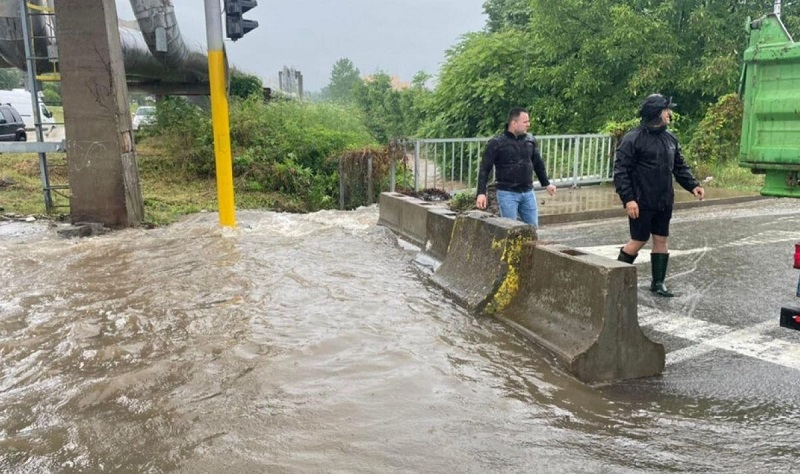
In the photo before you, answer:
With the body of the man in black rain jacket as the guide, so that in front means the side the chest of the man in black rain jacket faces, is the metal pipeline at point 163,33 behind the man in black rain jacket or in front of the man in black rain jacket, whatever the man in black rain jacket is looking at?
behind

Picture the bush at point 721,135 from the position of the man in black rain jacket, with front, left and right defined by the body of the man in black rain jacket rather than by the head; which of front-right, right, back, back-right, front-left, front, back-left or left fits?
back-left

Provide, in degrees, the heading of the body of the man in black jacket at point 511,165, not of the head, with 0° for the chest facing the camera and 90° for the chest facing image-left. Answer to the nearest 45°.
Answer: approximately 315°
